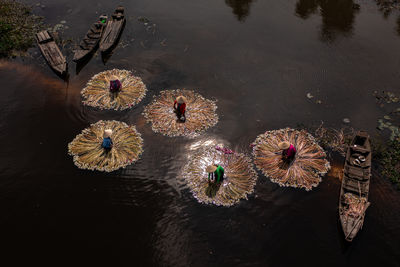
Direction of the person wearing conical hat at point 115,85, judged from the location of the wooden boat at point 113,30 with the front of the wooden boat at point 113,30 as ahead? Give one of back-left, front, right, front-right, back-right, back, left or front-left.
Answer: front-left

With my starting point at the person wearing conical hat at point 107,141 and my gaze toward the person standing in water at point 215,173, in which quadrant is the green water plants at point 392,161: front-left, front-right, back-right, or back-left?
front-left

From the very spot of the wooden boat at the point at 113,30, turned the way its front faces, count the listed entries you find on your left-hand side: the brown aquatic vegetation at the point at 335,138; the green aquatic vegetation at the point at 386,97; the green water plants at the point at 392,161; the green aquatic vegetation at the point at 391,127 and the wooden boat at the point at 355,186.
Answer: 5

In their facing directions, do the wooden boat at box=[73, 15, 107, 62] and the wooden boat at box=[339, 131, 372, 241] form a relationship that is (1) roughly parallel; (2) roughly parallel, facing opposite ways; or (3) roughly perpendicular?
roughly parallel

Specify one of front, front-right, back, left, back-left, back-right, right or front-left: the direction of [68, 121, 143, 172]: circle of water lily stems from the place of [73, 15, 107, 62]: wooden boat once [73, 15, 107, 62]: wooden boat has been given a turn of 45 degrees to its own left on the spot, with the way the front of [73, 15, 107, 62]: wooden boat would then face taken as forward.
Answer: front

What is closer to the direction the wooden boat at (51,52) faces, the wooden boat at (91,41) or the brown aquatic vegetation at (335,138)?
the brown aquatic vegetation

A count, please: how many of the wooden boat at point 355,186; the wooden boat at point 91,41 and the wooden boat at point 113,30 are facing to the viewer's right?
0

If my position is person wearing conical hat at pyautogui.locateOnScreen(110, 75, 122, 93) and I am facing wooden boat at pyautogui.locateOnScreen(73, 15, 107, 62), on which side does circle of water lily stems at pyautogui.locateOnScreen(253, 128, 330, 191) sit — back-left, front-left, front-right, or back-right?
back-right

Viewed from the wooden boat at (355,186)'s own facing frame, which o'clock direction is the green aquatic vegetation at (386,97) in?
The green aquatic vegetation is roughly at 6 o'clock from the wooden boat.

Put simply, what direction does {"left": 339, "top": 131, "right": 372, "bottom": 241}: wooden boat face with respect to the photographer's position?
facing the viewer

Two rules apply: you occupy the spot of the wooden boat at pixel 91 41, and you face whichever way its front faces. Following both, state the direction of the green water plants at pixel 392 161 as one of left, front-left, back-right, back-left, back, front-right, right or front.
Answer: left

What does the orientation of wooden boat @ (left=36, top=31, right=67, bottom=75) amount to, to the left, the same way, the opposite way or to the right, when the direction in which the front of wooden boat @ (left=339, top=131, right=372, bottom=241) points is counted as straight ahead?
to the left

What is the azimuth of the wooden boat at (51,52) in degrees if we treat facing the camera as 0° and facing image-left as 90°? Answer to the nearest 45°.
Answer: approximately 315°

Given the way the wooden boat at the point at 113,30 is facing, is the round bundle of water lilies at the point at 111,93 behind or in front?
in front
